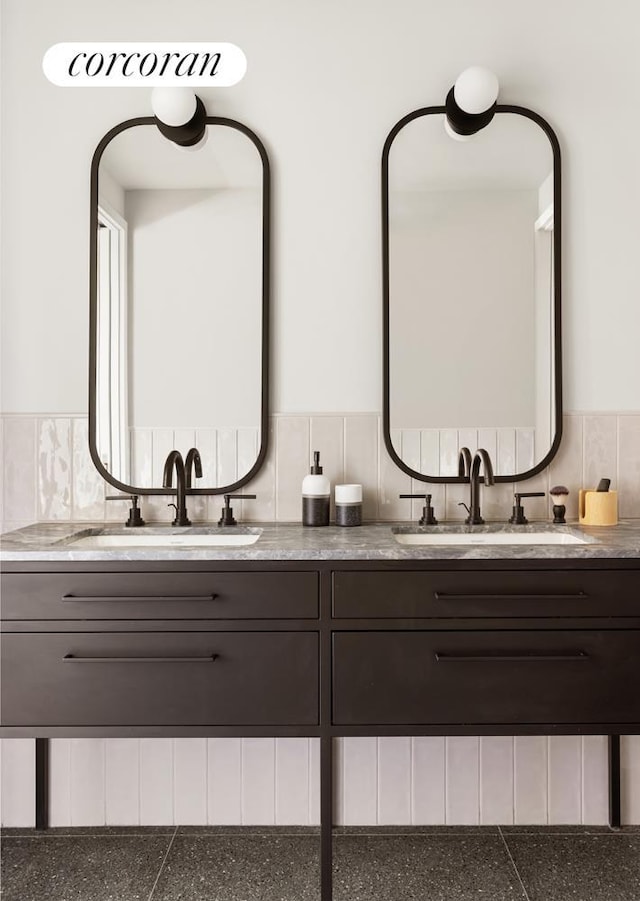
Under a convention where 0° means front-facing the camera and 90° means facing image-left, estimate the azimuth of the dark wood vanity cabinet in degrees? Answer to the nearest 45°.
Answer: approximately 0°
